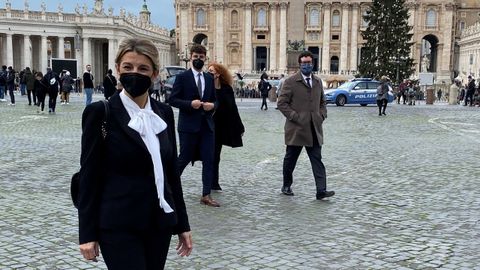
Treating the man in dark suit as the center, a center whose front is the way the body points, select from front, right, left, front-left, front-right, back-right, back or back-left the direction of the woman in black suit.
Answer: front-right

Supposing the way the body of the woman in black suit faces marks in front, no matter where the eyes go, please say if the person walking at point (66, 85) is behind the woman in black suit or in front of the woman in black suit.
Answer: behind

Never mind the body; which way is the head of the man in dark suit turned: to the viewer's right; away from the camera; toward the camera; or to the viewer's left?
toward the camera

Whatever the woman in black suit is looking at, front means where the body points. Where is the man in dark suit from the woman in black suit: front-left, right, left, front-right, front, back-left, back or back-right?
back-left

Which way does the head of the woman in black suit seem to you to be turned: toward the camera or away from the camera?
toward the camera

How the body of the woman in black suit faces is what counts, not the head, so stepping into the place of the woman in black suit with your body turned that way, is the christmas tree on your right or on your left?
on your left

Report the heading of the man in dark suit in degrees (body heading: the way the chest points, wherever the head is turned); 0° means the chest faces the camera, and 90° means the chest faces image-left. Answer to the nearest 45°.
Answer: approximately 315°

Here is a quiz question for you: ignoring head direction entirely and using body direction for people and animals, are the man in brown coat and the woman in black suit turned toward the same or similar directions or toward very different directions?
same or similar directions
